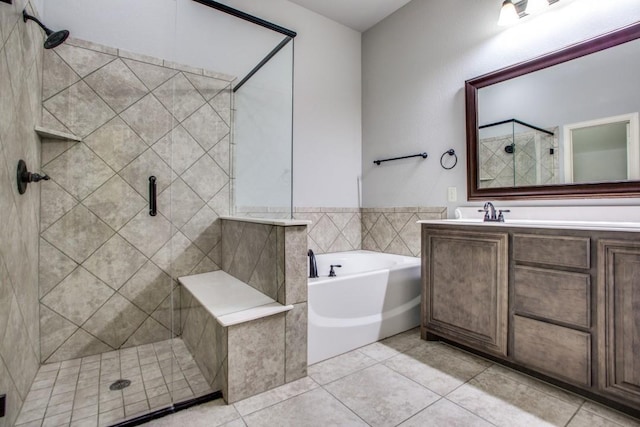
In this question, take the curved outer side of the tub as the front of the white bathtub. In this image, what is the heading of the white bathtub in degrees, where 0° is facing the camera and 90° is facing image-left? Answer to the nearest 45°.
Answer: approximately 315°

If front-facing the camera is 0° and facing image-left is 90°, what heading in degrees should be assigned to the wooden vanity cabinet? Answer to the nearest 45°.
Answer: approximately 45°

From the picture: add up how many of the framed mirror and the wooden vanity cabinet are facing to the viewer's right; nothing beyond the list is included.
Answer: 0
